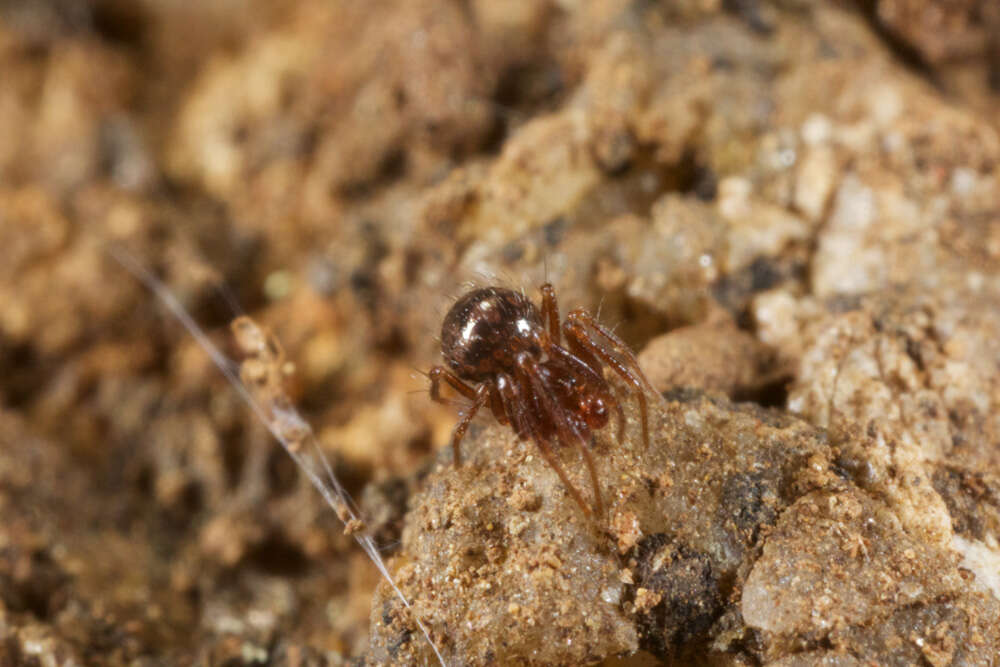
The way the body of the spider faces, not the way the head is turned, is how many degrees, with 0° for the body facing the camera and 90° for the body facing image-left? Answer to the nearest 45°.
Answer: approximately 315°
